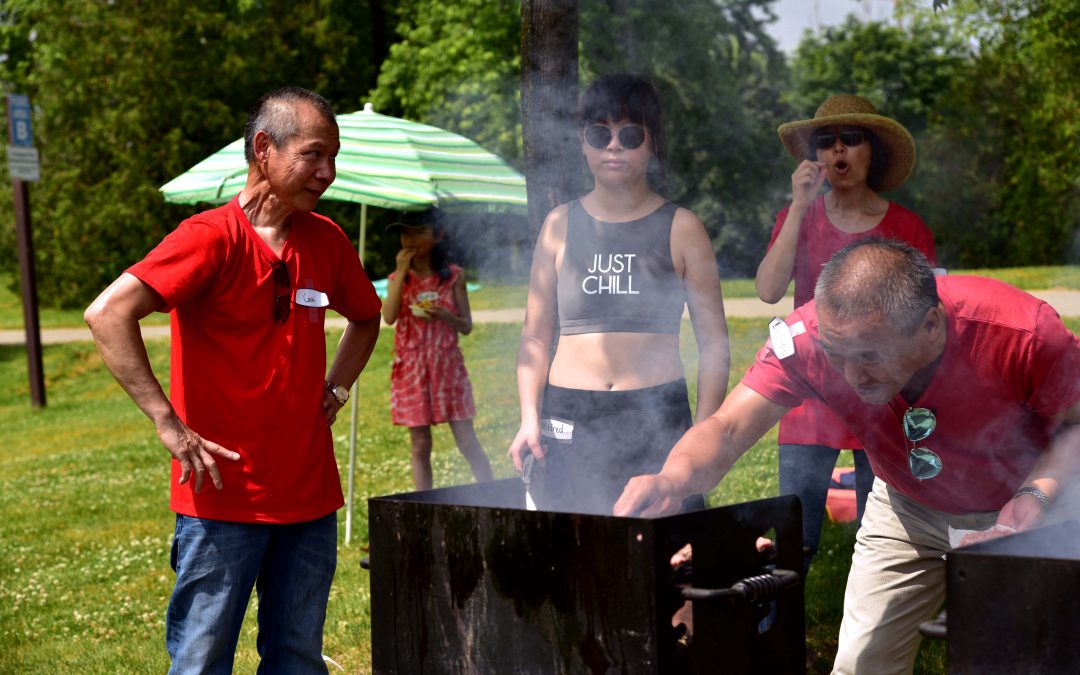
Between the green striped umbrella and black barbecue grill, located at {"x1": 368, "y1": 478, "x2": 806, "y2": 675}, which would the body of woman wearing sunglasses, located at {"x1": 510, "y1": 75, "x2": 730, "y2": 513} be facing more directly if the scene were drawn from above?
the black barbecue grill

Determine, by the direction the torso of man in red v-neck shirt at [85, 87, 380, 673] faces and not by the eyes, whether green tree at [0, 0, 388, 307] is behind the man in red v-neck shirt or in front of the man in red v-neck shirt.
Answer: behind

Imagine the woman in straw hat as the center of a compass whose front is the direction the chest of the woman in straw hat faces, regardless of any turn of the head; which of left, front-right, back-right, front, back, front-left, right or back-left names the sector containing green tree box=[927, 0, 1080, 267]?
back

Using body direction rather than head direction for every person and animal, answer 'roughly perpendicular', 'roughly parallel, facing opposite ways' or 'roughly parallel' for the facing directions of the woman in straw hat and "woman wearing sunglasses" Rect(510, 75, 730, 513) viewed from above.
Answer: roughly parallel

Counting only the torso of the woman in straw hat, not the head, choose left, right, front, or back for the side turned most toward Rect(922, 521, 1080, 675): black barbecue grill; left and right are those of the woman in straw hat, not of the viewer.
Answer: front

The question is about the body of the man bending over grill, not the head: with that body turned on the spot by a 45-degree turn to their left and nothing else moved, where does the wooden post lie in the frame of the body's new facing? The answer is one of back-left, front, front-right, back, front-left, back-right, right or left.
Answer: back-right

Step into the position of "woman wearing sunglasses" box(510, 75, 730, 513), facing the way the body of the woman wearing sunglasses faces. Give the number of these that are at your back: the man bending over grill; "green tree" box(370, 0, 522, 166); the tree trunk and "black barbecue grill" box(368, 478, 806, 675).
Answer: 2

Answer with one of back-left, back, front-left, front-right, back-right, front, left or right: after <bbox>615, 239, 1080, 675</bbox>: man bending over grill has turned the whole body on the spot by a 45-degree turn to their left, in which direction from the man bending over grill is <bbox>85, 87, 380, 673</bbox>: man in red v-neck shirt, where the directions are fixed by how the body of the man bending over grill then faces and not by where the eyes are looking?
right

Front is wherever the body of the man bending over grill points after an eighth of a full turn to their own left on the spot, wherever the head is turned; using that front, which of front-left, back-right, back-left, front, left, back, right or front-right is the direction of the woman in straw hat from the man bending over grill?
back

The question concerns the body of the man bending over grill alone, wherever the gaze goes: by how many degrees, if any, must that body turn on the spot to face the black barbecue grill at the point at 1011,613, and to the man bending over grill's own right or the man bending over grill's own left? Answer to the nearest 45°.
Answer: approximately 45° to the man bending over grill's own left

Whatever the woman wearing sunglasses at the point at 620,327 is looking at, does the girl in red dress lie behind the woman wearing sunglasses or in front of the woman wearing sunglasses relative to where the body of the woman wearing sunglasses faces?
behind

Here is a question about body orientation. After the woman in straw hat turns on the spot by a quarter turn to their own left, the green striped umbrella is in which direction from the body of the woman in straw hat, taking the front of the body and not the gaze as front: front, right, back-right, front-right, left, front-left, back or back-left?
back-left

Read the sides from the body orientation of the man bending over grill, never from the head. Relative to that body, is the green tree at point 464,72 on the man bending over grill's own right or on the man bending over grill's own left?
on the man bending over grill's own right

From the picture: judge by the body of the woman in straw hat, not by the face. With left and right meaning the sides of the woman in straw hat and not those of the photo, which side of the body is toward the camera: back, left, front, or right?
front

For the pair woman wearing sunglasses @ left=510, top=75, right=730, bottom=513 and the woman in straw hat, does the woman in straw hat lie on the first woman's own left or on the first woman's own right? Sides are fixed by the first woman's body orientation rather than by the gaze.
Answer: on the first woman's own left

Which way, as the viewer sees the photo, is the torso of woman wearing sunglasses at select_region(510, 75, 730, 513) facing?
toward the camera

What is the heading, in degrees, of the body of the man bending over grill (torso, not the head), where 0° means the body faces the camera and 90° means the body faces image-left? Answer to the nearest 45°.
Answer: approximately 45°
